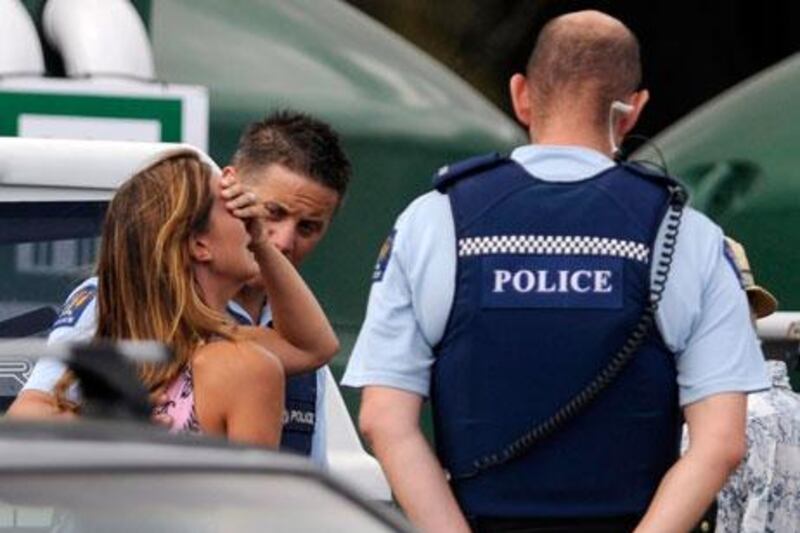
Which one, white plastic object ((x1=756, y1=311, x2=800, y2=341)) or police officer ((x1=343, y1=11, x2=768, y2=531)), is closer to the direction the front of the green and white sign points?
the police officer

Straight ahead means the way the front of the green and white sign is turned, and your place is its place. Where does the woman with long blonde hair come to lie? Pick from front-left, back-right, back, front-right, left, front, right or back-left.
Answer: front

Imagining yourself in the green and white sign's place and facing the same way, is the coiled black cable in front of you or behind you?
in front

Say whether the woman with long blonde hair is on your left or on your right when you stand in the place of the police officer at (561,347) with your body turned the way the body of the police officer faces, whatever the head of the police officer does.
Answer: on your left

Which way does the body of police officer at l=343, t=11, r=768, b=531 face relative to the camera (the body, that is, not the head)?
away from the camera

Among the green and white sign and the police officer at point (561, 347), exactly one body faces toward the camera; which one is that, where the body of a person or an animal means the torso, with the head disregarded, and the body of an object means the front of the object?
the green and white sign

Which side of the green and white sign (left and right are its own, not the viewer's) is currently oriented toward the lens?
front

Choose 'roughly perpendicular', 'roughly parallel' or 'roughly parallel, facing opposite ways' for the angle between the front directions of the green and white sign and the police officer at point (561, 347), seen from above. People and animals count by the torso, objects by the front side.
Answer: roughly parallel, facing opposite ways

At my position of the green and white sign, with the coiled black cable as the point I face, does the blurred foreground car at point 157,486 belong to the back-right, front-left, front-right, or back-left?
front-right

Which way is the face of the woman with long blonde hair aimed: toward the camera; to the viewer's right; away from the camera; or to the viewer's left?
to the viewer's right

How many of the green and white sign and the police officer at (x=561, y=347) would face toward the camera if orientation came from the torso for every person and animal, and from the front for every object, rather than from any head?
1

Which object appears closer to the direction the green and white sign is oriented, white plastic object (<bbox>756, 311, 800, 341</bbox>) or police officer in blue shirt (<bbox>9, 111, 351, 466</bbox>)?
the police officer in blue shirt

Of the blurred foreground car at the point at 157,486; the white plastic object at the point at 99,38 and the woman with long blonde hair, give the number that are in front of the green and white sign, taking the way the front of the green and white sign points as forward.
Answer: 2
